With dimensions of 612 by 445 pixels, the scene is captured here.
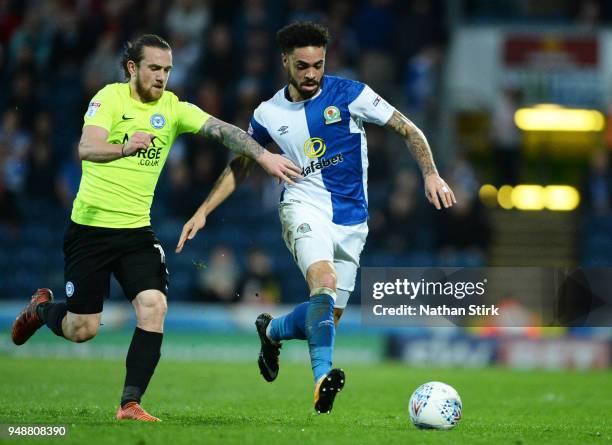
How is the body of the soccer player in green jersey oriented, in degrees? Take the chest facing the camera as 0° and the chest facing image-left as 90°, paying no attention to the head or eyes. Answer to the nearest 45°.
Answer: approximately 315°

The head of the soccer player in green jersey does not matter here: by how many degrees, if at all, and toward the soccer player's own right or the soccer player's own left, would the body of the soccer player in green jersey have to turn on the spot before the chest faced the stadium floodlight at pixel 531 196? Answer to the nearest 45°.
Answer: approximately 90° to the soccer player's own left

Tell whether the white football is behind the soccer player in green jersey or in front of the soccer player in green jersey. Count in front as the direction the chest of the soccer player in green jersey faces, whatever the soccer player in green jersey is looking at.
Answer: in front

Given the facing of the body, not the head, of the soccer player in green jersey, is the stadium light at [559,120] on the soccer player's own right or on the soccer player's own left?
on the soccer player's own left

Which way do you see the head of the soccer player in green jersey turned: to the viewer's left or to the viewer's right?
to the viewer's right

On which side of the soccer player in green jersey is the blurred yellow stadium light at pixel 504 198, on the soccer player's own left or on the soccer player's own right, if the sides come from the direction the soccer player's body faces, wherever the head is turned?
on the soccer player's own left
